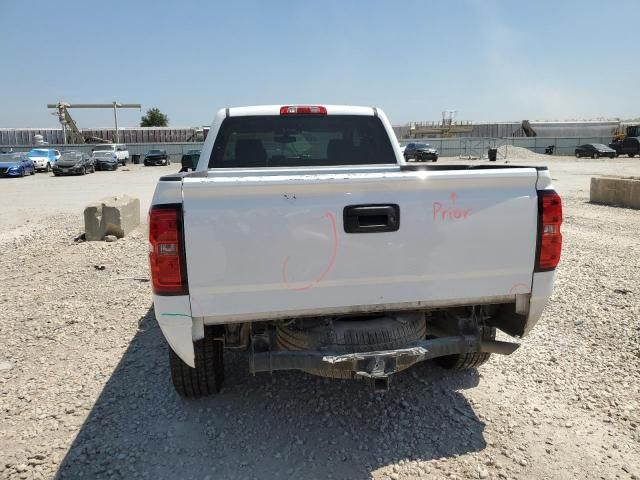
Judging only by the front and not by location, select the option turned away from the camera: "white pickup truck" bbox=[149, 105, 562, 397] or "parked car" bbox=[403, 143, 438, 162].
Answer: the white pickup truck

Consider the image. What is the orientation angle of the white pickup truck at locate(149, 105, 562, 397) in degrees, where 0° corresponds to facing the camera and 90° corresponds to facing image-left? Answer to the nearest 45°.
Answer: approximately 180°

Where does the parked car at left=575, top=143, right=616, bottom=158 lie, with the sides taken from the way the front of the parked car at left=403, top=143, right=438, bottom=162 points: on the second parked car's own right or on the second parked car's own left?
on the second parked car's own left

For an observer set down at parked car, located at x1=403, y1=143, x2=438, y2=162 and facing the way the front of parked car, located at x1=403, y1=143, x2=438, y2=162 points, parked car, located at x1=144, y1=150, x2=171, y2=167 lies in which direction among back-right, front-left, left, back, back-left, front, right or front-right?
back-right

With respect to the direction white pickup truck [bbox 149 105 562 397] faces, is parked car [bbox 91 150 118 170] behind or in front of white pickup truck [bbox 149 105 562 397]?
in front

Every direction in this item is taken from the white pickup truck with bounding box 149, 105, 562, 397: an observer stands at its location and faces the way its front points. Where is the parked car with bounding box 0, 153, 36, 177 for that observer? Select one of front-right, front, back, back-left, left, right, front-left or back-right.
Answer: front-left

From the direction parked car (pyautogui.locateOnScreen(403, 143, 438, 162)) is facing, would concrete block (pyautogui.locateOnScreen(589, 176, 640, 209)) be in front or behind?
in front

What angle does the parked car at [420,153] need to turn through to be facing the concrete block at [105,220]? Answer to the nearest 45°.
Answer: approximately 45° to its right

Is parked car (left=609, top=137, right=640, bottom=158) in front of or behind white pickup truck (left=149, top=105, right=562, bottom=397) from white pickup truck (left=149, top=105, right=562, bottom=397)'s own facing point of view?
in front

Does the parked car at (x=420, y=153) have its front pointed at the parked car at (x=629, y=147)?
no

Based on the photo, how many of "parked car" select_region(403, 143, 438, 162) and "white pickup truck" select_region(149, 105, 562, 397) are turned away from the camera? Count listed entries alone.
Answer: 1

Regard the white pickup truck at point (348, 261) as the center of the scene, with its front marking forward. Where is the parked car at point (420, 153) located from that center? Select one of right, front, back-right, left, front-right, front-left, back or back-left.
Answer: front

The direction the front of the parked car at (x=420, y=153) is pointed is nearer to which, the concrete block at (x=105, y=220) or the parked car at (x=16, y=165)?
the concrete block

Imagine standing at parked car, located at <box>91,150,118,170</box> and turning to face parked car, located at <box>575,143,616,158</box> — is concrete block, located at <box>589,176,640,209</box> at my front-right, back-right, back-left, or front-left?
front-right

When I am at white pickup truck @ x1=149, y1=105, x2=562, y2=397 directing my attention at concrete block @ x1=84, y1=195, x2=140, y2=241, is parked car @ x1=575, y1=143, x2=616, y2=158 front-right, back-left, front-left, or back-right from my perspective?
front-right

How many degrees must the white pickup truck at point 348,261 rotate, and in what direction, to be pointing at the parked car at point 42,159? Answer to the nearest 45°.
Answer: approximately 45° to its left
